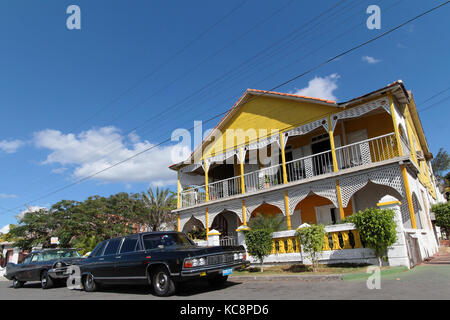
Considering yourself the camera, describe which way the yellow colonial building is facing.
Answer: facing the viewer and to the left of the viewer

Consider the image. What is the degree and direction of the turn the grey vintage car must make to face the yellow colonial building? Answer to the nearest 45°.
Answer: approximately 45° to its left

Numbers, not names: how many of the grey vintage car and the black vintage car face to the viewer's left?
0

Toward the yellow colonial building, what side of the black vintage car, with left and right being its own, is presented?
left

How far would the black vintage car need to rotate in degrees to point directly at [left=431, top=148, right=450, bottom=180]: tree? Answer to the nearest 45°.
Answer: approximately 90° to its left

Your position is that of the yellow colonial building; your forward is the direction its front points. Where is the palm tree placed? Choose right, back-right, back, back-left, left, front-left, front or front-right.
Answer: right

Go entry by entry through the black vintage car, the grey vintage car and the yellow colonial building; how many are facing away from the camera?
0

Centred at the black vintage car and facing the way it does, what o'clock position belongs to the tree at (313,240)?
The tree is roughly at 10 o'clock from the black vintage car.

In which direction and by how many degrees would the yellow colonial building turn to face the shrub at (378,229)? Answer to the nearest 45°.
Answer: approximately 45° to its left

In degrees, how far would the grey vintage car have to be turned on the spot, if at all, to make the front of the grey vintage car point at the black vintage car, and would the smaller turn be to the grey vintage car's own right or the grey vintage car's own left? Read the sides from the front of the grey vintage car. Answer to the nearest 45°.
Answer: approximately 45° to the grey vintage car's own right

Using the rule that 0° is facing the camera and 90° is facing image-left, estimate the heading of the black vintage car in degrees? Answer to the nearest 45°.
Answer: approximately 315°

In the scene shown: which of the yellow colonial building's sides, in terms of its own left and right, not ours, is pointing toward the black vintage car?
front

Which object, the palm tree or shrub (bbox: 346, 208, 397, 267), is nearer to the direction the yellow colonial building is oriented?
the shrub

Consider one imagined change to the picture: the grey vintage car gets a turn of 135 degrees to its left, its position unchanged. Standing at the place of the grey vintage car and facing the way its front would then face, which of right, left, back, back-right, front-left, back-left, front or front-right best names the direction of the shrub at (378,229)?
back-right

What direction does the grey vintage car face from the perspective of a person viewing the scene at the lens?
facing the viewer and to the right of the viewer
